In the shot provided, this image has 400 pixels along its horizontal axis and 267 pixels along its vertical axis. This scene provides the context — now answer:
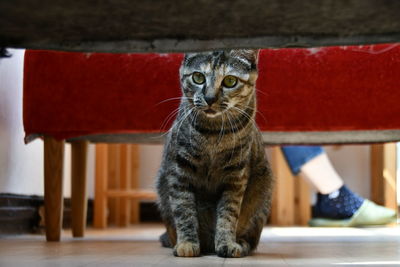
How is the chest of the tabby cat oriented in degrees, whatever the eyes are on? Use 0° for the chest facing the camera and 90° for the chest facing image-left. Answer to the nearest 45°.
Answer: approximately 0°

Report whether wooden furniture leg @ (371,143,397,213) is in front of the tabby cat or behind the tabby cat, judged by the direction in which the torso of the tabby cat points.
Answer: behind
